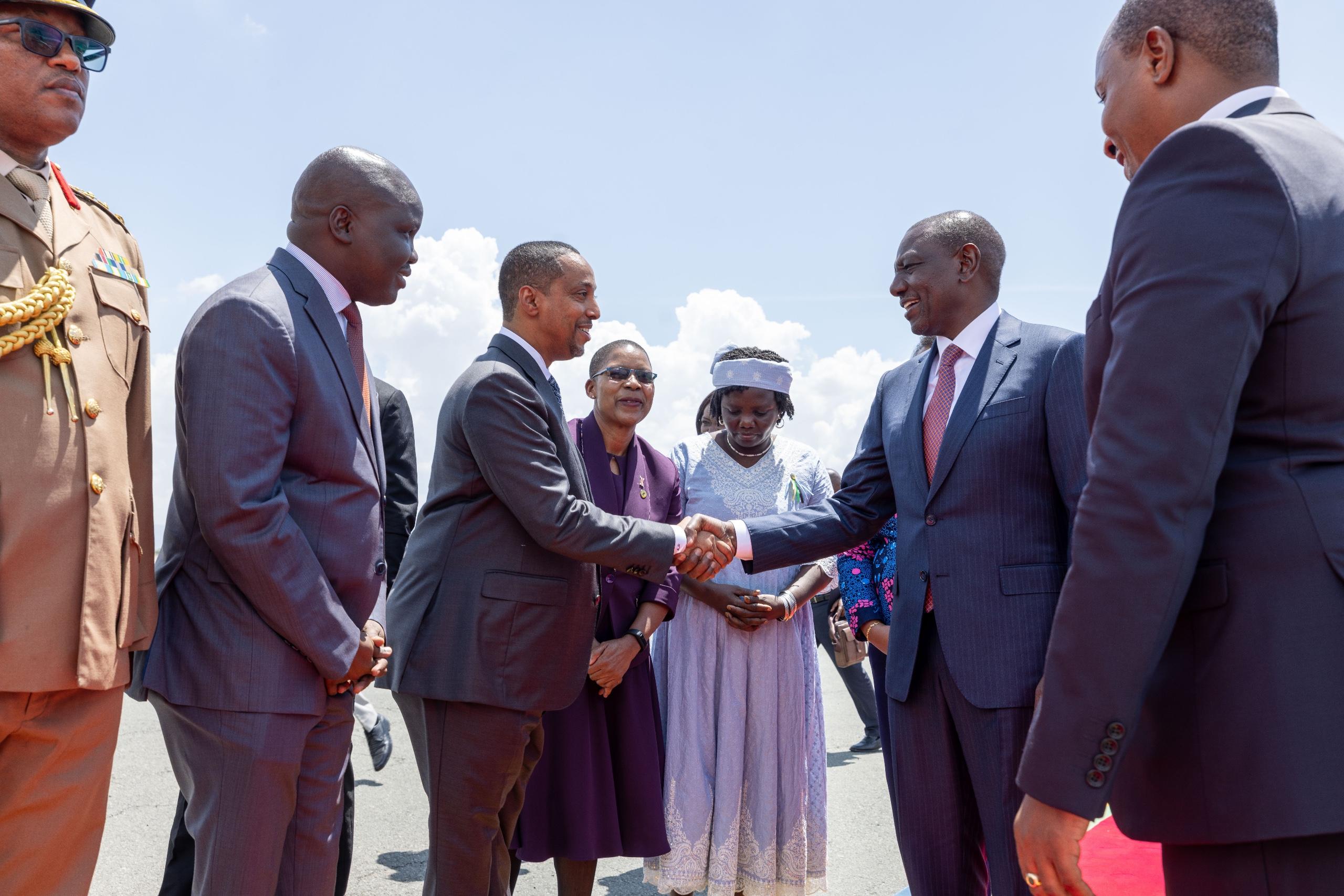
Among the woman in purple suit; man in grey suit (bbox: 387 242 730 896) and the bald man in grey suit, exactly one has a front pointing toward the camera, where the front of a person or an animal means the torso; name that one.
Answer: the woman in purple suit

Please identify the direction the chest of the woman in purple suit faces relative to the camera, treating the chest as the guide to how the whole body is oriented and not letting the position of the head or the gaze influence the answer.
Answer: toward the camera

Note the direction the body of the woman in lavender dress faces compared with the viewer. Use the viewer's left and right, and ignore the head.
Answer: facing the viewer

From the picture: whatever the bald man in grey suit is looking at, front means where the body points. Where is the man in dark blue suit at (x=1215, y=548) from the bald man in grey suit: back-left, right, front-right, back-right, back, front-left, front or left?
front-right

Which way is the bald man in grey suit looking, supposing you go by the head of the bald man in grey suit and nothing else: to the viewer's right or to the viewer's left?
to the viewer's right

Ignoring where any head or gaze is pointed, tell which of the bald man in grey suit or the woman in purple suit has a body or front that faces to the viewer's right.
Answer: the bald man in grey suit

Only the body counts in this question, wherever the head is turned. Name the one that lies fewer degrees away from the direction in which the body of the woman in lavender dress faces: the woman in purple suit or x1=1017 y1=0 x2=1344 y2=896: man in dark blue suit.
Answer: the man in dark blue suit

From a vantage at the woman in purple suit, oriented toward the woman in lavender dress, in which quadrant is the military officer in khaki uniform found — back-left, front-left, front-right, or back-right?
back-right

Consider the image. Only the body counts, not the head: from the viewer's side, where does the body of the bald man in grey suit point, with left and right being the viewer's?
facing to the right of the viewer

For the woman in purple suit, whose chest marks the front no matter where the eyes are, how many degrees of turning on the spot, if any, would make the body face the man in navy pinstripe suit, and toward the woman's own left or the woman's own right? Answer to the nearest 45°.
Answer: approximately 45° to the woman's own left

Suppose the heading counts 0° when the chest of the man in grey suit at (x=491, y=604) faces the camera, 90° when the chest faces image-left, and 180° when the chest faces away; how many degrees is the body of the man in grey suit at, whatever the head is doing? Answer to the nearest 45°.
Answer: approximately 270°

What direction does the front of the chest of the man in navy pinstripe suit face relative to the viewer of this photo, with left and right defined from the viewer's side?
facing the viewer and to the left of the viewer

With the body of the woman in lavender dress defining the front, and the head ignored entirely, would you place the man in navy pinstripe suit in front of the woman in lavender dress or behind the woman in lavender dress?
in front

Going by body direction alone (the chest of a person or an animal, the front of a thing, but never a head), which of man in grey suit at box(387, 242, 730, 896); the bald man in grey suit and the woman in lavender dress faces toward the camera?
the woman in lavender dress
